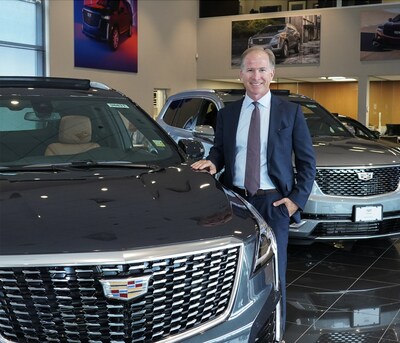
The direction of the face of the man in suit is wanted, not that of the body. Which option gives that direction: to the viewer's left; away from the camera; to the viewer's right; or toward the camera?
toward the camera

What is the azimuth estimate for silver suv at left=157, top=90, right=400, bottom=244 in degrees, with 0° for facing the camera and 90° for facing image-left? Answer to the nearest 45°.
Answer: approximately 315°

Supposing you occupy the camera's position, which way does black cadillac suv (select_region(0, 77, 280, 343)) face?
facing the viewer and to the right of the viewer

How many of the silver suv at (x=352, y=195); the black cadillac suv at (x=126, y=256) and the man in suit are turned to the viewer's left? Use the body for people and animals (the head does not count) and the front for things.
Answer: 0

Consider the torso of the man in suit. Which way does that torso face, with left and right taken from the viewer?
facing the viewer

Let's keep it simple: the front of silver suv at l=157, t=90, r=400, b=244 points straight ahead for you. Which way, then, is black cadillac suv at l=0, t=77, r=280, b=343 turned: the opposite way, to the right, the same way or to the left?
the same way

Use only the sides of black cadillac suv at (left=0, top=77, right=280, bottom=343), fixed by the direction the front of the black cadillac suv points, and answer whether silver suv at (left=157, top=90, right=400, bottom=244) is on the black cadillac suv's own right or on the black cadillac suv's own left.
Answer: on the black cadillac suv's own left

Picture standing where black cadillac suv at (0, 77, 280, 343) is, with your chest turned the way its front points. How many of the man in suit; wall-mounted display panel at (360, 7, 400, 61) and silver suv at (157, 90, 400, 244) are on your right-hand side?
0

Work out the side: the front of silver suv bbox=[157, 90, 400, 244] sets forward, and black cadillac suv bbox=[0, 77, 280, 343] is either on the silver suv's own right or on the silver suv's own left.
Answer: on the silver suv's own right

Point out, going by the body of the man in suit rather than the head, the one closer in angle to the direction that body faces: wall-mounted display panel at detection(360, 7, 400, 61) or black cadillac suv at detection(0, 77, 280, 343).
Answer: the black cadillac suv

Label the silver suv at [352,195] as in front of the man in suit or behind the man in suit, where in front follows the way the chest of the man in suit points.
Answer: behind

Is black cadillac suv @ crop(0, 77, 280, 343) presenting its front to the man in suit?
no

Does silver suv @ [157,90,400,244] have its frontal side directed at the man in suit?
no

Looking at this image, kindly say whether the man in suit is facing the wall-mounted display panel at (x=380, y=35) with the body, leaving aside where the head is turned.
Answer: no
